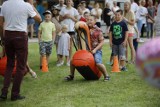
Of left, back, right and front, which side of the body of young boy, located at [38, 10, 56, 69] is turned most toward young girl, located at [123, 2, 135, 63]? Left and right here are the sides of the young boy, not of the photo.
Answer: left

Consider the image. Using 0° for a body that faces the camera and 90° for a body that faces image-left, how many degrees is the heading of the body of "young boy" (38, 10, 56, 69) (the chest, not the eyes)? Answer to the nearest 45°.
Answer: approximately 0°

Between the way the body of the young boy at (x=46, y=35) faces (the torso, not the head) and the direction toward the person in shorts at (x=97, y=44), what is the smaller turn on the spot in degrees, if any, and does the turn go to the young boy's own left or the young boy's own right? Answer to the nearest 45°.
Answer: approximately 45° to the young boy's own left

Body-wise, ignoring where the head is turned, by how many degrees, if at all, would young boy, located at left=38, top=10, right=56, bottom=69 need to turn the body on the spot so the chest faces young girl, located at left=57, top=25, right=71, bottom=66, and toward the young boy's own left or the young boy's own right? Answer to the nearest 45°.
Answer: approximately 135° to the young boy's own left

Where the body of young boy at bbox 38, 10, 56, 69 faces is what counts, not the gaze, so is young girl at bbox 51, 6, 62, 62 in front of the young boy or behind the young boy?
behind
